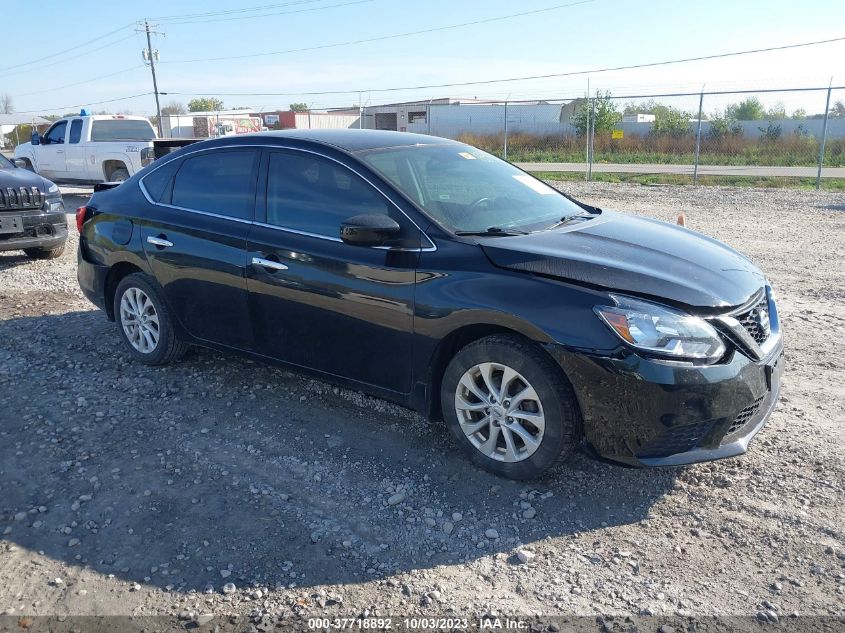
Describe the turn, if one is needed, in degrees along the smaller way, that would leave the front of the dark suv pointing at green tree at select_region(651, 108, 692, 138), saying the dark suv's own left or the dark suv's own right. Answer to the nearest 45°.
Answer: approximately 90° to the dark suv's own left

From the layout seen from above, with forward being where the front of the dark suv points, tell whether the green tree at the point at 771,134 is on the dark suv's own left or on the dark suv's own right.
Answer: on the dark suv's own left

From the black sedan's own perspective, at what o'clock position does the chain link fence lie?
The chain link fence is roughly at 8 o'clock from the black sedan.

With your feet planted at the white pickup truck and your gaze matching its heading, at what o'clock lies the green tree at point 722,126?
The green tree is roughly at 4 o'clock from the white pickup truck.

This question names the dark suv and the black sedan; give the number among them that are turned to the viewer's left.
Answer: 0

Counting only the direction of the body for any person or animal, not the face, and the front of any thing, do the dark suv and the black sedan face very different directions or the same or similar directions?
same or similar directions

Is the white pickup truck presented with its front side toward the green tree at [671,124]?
no

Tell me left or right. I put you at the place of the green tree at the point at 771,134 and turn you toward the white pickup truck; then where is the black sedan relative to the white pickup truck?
left

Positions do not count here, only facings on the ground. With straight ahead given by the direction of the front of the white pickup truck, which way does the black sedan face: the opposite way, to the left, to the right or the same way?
the opposite way

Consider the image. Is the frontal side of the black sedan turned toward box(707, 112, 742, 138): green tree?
no

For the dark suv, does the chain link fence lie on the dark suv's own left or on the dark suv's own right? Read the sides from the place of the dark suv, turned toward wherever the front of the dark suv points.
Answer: on the dark suv's own left

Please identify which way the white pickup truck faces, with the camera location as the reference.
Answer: facing away from the viewer and to the left of the viewer

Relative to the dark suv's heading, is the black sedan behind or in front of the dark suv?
in front

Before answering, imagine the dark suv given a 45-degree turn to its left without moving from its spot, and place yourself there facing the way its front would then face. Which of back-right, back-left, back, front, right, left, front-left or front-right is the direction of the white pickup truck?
left

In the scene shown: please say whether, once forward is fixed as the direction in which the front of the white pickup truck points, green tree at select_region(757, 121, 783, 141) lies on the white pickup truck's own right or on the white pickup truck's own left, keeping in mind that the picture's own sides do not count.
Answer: on the white pickup truck's own right

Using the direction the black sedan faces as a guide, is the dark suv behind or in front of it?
behind

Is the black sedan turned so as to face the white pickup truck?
no

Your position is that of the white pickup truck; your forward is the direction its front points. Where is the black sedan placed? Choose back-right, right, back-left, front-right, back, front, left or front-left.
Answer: back-left
